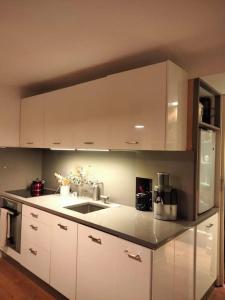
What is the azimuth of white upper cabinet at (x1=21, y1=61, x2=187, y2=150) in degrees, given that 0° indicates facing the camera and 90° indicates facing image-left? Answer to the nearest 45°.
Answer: approximately 45°

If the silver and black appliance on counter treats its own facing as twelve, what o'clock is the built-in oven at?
The built-in oven is roughly at 2 o'clock from the silver and black appliance on counter.

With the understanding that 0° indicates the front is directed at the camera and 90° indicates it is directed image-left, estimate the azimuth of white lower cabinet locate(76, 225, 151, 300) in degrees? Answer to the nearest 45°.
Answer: approximately 45°

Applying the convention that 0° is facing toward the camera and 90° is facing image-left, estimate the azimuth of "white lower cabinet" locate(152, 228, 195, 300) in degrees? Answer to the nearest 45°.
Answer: approximately 315°

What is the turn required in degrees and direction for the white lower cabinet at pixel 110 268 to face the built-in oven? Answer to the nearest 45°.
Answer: approximately 90° to its right

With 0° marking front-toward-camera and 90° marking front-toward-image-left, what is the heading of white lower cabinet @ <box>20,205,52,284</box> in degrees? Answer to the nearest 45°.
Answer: approximately 45°
